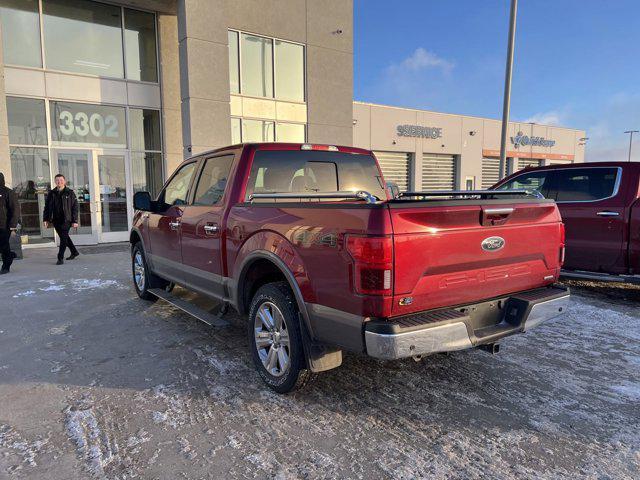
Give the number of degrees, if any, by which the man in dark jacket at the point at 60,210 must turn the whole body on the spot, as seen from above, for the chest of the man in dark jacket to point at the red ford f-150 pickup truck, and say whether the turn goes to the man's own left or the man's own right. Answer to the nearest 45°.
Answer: approximately 45° to the man's own left

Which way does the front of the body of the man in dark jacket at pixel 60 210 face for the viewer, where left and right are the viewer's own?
facing the viewer and to the left of the viewer

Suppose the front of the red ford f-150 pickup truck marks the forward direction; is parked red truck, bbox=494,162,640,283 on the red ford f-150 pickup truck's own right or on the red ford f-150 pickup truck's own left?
on the red ford f-150 pickup truck's own right

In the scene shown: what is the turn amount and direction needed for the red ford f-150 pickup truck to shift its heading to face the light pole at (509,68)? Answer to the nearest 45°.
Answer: approximately 90° to its right

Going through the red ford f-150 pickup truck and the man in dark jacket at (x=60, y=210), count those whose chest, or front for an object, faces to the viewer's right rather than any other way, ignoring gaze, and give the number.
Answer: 0

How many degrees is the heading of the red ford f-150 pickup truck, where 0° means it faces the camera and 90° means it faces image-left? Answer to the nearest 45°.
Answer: approximately 135°

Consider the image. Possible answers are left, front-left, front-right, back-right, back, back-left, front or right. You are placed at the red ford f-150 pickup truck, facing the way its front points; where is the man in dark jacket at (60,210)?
front

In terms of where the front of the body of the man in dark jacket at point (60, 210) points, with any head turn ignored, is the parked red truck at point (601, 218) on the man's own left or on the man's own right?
on the man's own left

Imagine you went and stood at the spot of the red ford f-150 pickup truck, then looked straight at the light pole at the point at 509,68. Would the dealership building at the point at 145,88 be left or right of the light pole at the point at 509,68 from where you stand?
left

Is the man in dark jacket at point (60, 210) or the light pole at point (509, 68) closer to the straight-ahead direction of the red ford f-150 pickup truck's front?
the man in dark jacket

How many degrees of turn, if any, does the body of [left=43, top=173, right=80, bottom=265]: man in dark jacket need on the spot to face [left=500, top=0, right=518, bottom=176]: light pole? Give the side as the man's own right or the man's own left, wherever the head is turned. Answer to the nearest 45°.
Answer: approximately 135° to the man's own left
